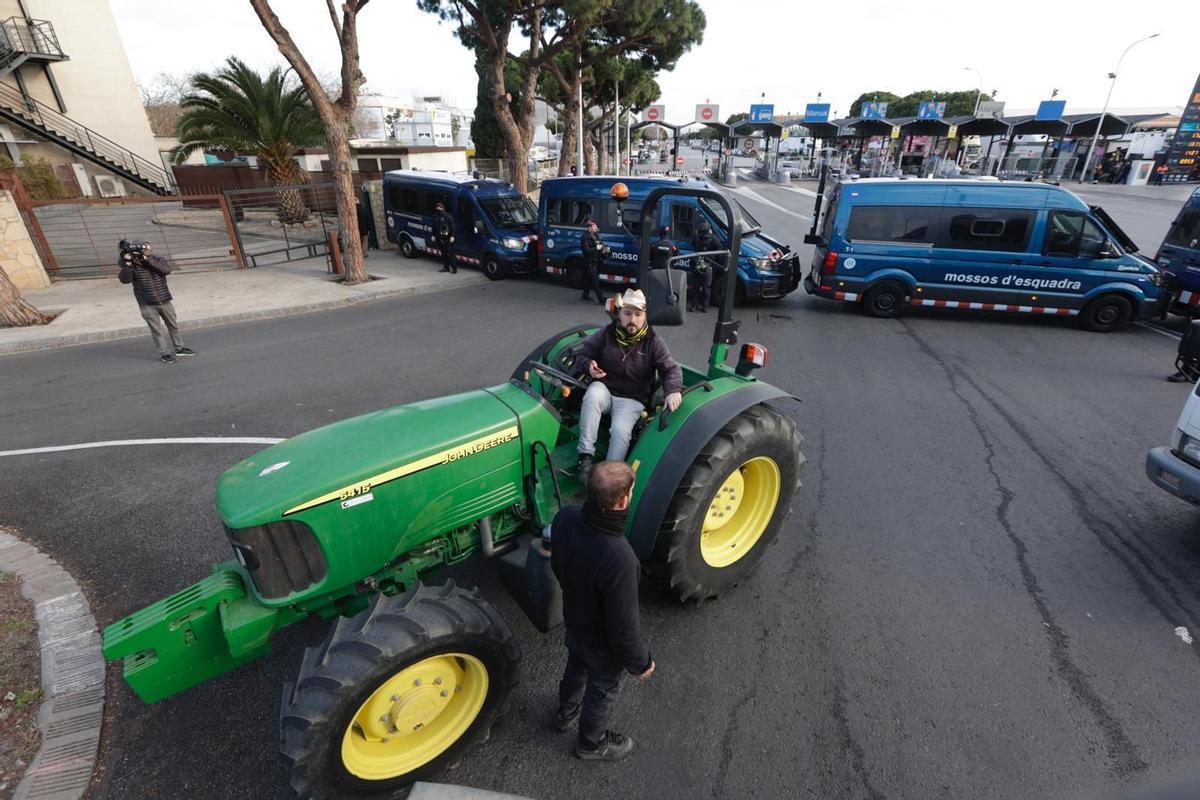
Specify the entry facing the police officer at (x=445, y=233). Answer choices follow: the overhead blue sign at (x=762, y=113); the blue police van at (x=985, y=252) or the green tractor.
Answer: the overhead blue sign

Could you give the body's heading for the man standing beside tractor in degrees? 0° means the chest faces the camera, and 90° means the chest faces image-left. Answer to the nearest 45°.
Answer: approximately 225°

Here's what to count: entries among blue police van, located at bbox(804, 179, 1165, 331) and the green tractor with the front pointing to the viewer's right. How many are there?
1

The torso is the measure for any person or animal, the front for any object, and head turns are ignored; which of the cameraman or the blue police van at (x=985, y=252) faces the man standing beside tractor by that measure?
the cameraman

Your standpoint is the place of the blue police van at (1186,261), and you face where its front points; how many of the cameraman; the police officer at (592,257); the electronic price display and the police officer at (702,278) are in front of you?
3

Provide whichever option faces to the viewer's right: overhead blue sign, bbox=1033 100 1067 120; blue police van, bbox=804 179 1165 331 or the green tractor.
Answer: the blue police van

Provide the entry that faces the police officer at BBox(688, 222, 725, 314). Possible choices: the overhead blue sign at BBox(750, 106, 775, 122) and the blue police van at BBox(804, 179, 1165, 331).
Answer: the overhead blue sign

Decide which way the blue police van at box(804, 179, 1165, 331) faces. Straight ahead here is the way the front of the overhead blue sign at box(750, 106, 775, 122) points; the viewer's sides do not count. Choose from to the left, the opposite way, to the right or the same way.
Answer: to the left

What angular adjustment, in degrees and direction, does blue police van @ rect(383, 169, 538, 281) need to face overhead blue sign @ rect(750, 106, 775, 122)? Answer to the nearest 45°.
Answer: approximately 90° to its left

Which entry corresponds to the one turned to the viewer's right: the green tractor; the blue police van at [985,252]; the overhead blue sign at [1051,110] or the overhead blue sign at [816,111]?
the blue police van
